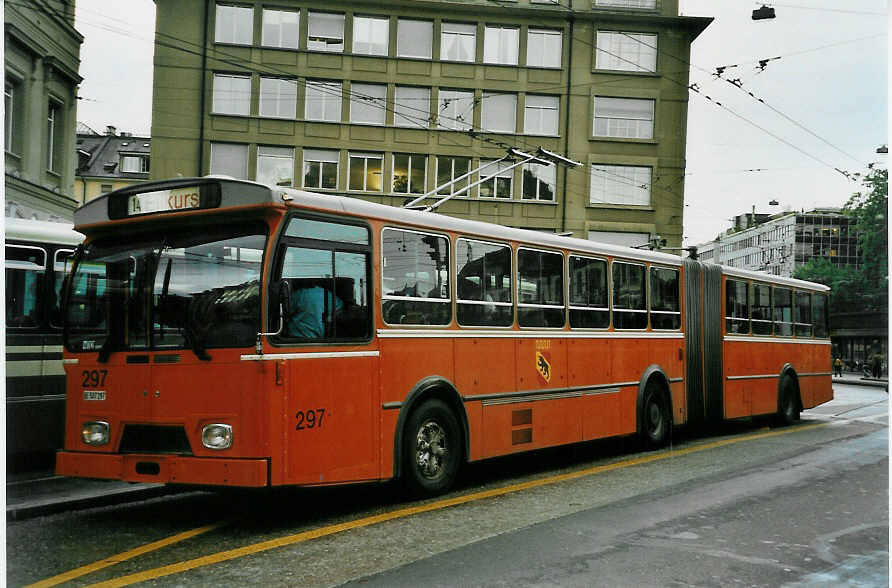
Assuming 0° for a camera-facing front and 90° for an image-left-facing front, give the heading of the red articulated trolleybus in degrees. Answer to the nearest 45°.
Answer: approximately 45°

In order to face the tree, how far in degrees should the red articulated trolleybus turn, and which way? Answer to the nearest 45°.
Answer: approximately 135° to its left
